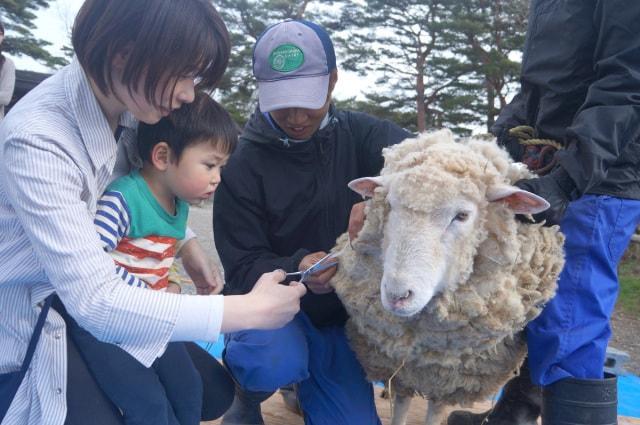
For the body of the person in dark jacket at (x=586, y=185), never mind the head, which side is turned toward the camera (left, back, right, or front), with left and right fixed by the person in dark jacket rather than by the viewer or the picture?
left

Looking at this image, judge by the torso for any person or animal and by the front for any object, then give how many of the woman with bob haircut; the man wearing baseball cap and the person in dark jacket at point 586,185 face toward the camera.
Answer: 1

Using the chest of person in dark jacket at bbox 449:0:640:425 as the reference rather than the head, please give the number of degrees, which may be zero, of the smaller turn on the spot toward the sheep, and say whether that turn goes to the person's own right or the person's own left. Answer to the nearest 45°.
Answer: approximately 45° to the person's own left

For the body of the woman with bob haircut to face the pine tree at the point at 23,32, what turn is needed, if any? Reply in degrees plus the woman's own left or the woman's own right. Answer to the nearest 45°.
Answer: approximately 90° to the woman's own left

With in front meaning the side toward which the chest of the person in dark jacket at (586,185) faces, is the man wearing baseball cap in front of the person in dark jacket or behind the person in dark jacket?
in front

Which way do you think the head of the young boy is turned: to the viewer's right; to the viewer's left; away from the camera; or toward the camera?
to the viewer's right

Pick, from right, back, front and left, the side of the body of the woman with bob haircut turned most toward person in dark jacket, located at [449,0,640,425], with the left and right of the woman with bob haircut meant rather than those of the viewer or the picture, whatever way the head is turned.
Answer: front

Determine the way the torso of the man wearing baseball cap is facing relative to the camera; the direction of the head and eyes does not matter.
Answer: toward the camera

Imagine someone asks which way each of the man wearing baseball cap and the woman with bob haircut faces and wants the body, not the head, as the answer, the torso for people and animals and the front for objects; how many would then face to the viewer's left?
0

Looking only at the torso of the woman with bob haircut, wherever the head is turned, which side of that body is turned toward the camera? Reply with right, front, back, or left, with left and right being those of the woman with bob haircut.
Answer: right

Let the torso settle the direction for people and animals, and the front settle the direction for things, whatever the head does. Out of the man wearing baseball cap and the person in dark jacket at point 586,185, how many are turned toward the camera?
1

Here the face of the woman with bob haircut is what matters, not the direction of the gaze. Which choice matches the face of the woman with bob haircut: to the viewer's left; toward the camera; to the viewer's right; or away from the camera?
to the viewer's right
